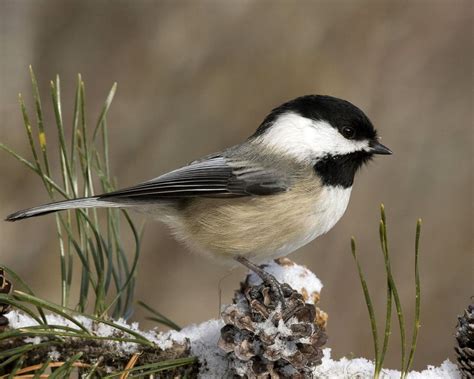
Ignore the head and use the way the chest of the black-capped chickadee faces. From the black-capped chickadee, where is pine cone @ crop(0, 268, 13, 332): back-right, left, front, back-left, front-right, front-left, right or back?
back-right

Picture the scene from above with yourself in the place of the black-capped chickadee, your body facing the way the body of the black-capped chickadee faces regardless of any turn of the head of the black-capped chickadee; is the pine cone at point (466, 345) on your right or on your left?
on your right

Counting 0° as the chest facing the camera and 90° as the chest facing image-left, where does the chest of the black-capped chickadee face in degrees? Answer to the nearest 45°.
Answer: approximately 270°
